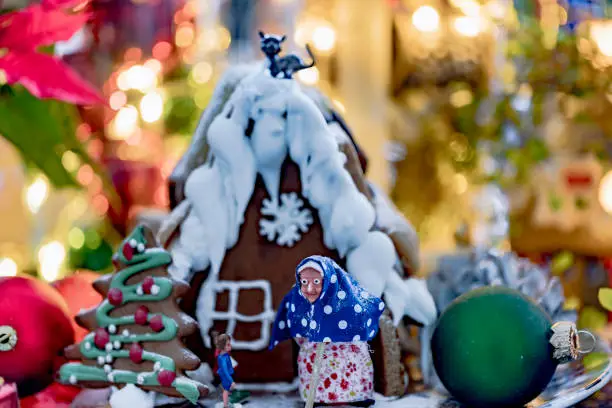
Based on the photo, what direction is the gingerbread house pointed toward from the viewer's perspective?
toward the camera

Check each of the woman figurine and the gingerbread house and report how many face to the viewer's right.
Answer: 0

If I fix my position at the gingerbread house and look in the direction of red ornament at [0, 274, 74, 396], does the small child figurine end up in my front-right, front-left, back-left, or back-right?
front-left

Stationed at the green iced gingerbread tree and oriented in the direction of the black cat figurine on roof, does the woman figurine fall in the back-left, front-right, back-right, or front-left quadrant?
front-right

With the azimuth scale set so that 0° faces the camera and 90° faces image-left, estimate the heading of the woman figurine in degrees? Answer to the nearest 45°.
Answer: approximately 45°

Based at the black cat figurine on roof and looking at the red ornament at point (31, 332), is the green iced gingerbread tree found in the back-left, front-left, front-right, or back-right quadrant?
front-left
